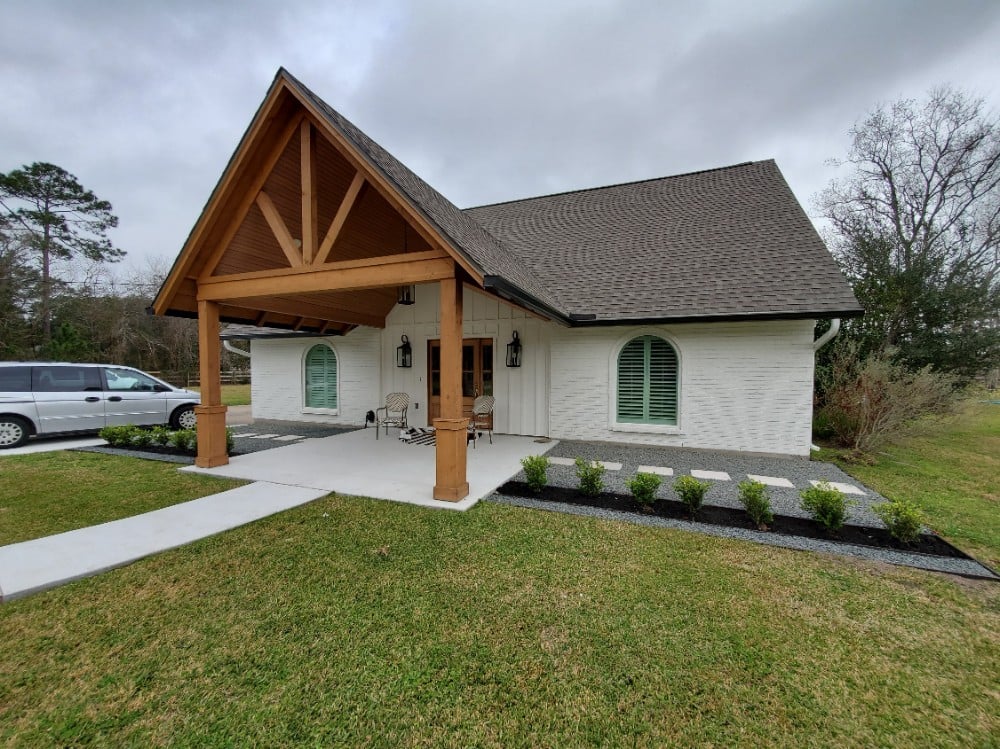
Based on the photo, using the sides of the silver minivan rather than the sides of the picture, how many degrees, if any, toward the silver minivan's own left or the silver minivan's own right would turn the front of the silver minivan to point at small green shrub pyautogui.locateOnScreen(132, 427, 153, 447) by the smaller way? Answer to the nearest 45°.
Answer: approximately 45° to the silver minivan's own right

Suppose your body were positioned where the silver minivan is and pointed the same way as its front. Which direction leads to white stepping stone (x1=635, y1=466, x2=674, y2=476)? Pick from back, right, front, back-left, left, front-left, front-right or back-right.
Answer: front-right

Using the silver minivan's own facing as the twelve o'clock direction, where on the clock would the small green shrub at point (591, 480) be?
The small green shrub is roughly at 2 o'clock from the silver minivan.

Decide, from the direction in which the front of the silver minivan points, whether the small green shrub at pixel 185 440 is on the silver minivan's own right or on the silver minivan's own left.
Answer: on the silver minivan's own right

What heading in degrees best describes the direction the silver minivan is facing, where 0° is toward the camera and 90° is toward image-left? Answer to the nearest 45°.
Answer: approximately 270°

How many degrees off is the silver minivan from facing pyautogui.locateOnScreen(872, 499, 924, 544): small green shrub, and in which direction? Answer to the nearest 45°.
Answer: approximately 45° to its right

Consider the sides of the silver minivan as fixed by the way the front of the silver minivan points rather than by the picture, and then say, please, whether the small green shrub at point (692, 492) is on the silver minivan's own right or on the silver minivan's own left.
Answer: on the silver minivan's own right

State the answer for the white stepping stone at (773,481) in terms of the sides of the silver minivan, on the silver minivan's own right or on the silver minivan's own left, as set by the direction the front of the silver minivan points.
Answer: on the silver minivan's own right

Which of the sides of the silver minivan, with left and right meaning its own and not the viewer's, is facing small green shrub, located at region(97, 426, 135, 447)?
right

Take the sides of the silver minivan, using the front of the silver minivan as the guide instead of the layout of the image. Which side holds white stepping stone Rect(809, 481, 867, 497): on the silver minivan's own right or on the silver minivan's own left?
on the silver minivan's own right

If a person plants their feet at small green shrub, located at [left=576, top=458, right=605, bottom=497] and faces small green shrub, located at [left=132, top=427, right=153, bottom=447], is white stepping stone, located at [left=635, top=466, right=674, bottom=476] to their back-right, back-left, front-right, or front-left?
back-right

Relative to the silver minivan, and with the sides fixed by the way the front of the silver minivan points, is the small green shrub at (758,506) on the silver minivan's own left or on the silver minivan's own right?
on the silver minivan's own right

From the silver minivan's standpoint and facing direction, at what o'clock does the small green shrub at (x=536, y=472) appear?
The small green shrub is roughly at 2 o'clock from the silver minivan.
